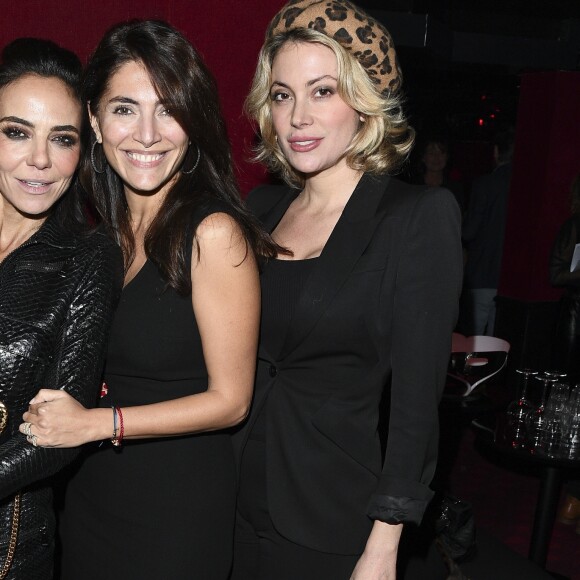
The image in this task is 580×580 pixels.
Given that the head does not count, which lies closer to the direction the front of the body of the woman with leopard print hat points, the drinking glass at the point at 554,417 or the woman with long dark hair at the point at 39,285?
the woman with long dark hair

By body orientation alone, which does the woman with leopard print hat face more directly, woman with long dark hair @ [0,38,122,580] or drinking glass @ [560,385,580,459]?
the woman with long dark hair

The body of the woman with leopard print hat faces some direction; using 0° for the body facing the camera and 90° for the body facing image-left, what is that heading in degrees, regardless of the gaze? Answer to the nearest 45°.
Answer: approximately 45°
